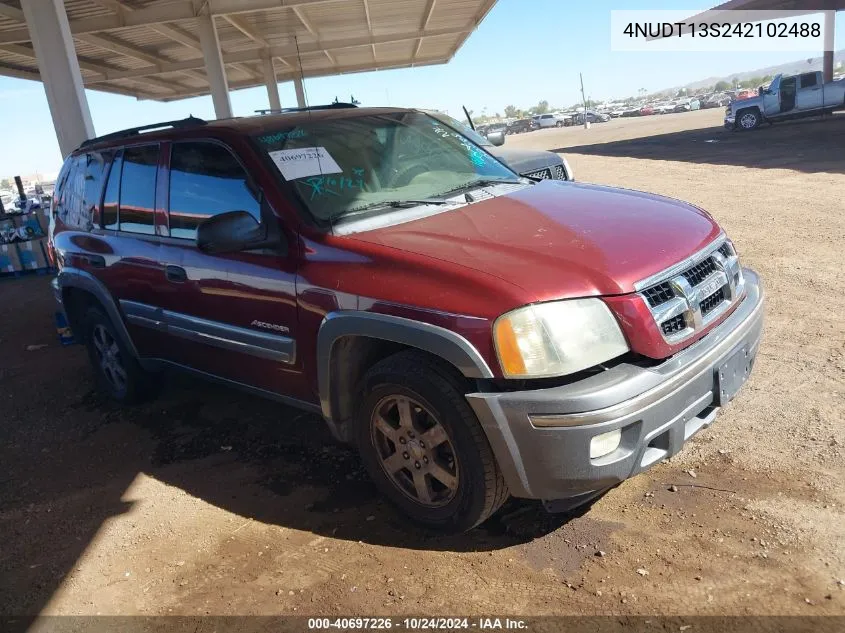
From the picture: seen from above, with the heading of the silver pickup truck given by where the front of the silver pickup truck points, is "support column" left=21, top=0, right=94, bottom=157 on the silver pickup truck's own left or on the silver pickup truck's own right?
on the silver pickup truck's own left

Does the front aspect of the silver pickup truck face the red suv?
no

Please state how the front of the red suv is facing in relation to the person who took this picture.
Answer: facing the viewer and to the right of the viewer

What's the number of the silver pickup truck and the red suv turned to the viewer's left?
1

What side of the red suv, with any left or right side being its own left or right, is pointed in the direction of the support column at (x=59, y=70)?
back

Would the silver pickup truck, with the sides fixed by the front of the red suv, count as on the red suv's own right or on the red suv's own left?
on the red suv's own left

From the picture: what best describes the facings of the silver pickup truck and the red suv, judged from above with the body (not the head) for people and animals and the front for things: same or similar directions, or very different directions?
very different directions

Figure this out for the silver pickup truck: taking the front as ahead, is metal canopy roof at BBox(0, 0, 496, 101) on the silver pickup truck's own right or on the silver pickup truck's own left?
on the silver pickup truck's own left

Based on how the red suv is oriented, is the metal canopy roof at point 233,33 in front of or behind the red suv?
behind

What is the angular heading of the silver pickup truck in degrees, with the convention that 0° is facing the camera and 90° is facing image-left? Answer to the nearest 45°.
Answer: approximately 90°

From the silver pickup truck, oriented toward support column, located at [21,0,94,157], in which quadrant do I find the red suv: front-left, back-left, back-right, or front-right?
front-left
